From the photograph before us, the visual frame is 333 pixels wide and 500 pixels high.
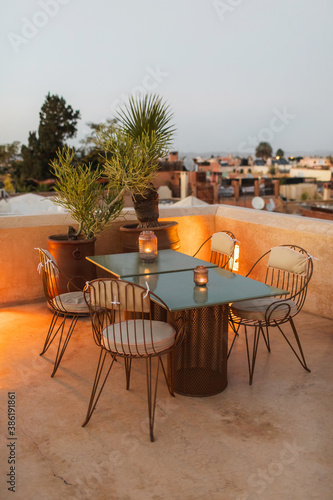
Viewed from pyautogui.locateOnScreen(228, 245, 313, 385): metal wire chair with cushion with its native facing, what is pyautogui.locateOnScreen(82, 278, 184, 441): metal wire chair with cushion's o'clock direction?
pyautogui.locateOnScreen(82, 278, 184, 441): metal wire chair with cushion is roughly at 12 o'clock from pyautogui.locateOnScreen(228, 245, 313, 385): metal wire chair with cushion.

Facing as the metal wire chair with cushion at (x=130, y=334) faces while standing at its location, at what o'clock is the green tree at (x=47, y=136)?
The green tree is roughly at 10 o'clock from the metal wire chair with cushion.

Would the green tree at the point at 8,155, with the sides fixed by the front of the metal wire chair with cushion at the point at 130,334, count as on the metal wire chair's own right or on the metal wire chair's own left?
on the metal wire chair's own left

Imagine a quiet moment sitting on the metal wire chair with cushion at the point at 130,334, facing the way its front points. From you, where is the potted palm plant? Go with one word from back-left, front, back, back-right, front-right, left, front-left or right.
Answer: front-left

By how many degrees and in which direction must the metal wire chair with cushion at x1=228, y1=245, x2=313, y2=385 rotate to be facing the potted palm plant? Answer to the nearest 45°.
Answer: approximately 90° to its right

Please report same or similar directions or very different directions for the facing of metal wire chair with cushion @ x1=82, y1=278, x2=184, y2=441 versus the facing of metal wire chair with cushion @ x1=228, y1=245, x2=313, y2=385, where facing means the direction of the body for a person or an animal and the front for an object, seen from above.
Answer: very different directions

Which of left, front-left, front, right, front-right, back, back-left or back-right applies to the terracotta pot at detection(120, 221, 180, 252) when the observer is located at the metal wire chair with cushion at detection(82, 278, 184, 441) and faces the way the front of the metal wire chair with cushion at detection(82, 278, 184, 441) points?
front-left

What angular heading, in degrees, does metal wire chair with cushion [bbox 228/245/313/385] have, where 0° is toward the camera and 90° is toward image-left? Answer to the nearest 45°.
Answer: approximately 45°

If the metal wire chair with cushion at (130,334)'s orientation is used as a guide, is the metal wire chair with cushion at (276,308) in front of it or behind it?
in front

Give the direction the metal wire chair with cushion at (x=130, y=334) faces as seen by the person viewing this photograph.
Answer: facing away from the viewer and to the right of the viewer

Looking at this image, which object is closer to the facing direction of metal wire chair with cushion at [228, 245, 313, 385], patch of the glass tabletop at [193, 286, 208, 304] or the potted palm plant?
the patch of the glass tabletop
